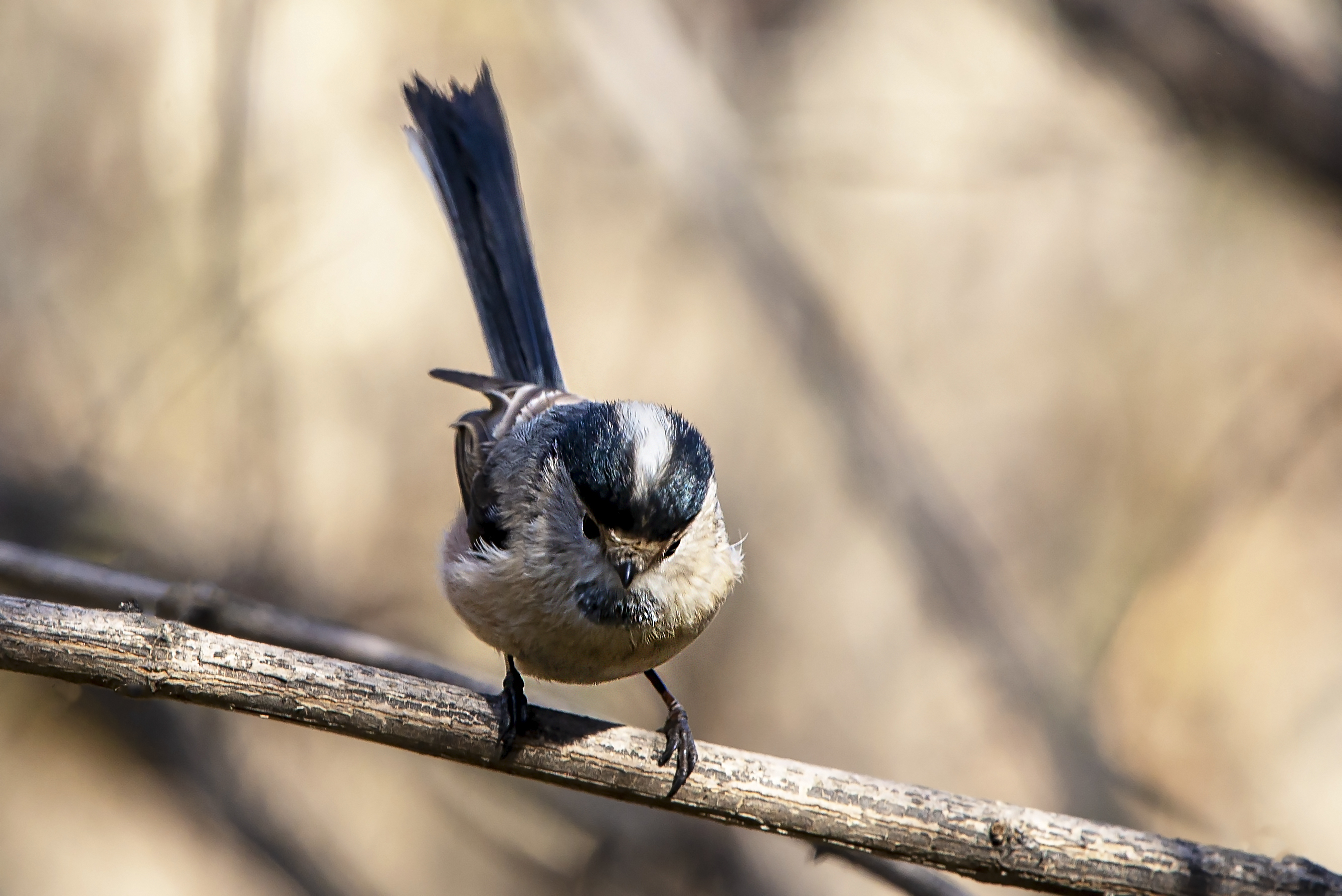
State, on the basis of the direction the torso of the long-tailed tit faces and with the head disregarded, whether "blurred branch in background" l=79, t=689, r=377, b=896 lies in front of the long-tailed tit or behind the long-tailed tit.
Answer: behind

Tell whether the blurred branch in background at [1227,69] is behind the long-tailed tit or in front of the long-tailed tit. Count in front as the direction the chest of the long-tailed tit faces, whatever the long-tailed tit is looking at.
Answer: behind

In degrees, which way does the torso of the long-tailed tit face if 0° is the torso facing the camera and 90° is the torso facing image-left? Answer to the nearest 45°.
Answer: approximately 0°

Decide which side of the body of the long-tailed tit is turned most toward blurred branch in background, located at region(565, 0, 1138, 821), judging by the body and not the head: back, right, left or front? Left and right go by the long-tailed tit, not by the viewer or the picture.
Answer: back
